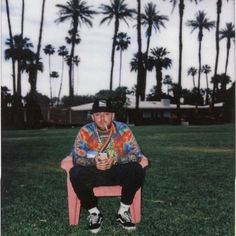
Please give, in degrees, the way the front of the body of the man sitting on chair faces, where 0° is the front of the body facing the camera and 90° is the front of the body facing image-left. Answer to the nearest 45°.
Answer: approximately 0°

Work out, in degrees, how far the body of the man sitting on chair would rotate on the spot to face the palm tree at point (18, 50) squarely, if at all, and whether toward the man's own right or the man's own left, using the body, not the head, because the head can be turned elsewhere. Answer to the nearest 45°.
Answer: approximately 180°
